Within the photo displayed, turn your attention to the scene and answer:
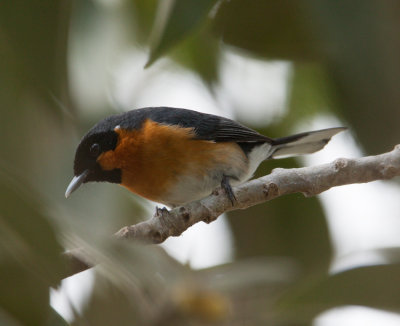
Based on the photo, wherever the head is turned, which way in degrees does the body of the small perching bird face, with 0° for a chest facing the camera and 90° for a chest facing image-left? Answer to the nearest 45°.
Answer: approximately 90°
